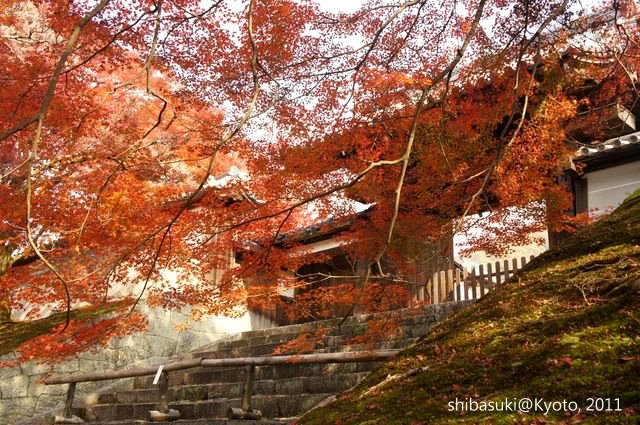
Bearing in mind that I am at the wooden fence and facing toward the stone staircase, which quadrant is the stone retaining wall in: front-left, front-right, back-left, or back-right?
front-right

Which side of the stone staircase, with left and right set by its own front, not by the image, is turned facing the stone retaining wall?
right

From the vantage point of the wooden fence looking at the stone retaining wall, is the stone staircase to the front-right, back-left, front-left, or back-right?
front-left

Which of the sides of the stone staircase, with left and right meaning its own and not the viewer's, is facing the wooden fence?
back
